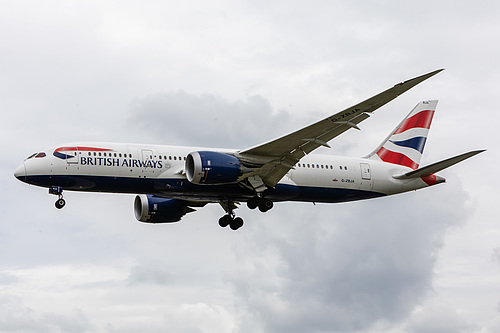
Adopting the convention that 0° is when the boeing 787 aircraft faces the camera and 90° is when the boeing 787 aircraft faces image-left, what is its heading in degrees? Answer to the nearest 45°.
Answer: approximately 90°
